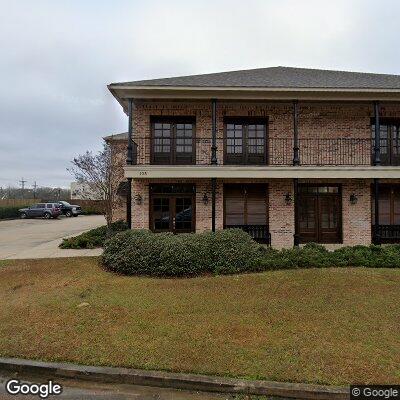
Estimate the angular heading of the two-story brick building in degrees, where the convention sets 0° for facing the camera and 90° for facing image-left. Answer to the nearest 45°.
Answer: approximately 0°

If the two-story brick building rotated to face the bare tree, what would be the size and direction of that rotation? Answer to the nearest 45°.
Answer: approximately 90° to its right

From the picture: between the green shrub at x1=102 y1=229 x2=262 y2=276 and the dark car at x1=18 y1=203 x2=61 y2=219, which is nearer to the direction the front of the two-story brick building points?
the green shrub

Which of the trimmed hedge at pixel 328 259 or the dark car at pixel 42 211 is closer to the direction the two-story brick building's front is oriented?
the trimmed hedge

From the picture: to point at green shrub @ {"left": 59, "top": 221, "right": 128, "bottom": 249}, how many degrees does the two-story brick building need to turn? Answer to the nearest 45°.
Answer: approximately 90° to its right

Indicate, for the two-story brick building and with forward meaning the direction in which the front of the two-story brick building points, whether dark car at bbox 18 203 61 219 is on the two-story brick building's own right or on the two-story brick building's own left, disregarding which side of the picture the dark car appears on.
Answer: on the two-story brick building's own right

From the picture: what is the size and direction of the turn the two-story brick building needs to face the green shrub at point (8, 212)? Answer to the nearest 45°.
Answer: approximately 135° to its right
